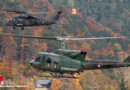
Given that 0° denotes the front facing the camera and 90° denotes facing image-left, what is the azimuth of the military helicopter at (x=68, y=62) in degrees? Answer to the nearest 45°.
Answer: approximately 90°
